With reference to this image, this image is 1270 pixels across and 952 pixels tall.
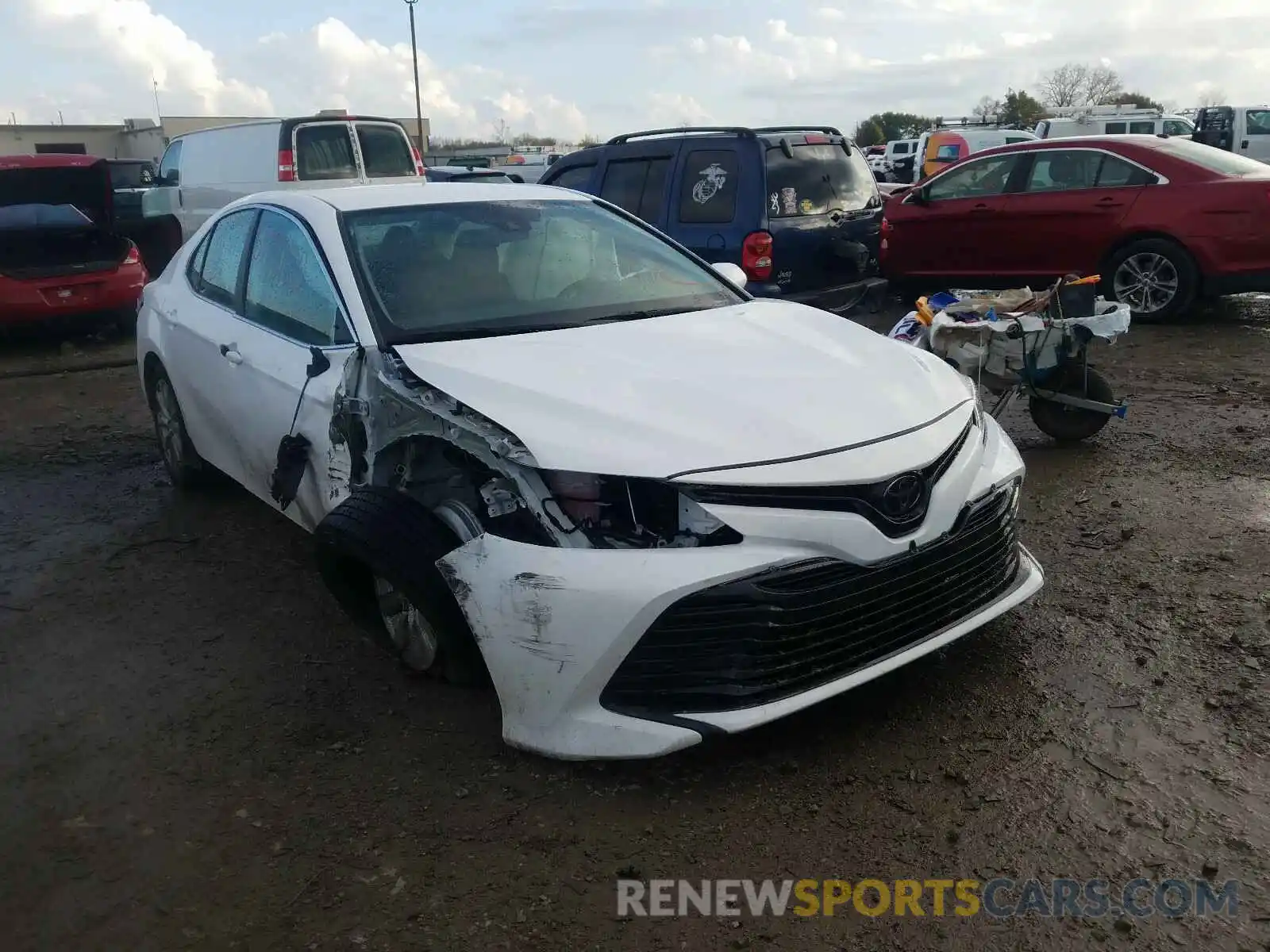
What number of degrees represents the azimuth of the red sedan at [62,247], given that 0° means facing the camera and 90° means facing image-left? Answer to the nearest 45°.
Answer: approximately 180°

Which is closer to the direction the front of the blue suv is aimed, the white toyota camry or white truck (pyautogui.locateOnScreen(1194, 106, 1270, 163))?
the white truck

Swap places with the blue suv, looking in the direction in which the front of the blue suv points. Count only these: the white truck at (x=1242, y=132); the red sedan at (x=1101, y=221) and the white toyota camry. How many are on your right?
2

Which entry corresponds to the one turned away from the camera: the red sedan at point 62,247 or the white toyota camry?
the red sedan

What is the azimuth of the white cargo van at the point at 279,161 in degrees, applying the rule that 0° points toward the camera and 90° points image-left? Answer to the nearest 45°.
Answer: approximately 135°

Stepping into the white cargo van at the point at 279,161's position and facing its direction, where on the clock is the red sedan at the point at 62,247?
The red sedan is roughly at 9 o'clock from the white cargo van.

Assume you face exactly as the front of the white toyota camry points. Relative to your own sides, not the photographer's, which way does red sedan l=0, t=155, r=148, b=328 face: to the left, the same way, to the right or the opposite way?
the opposite way

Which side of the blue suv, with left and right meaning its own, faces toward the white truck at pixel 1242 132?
right

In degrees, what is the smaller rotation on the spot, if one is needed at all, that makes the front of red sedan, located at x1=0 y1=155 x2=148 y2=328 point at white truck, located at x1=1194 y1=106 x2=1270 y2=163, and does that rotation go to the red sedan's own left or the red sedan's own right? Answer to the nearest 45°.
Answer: approximately 90° to the red sedan's own right

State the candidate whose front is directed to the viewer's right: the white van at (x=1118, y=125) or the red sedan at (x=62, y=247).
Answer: the white van

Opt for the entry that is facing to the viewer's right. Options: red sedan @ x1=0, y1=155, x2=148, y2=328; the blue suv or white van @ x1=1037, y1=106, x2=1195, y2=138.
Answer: the white van
